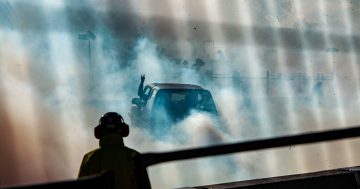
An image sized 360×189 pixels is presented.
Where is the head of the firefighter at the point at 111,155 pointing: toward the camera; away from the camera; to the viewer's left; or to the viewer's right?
away from the camera

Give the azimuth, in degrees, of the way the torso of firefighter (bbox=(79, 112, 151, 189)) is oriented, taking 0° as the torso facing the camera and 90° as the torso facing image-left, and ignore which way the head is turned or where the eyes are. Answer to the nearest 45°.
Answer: approximately 180°

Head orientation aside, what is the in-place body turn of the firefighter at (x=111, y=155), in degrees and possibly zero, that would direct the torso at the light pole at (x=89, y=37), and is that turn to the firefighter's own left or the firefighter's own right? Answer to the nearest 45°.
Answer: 0° — they already face it

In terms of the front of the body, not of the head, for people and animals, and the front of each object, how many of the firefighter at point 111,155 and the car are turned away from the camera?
1

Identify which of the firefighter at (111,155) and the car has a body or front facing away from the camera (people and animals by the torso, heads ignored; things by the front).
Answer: the firefighter
